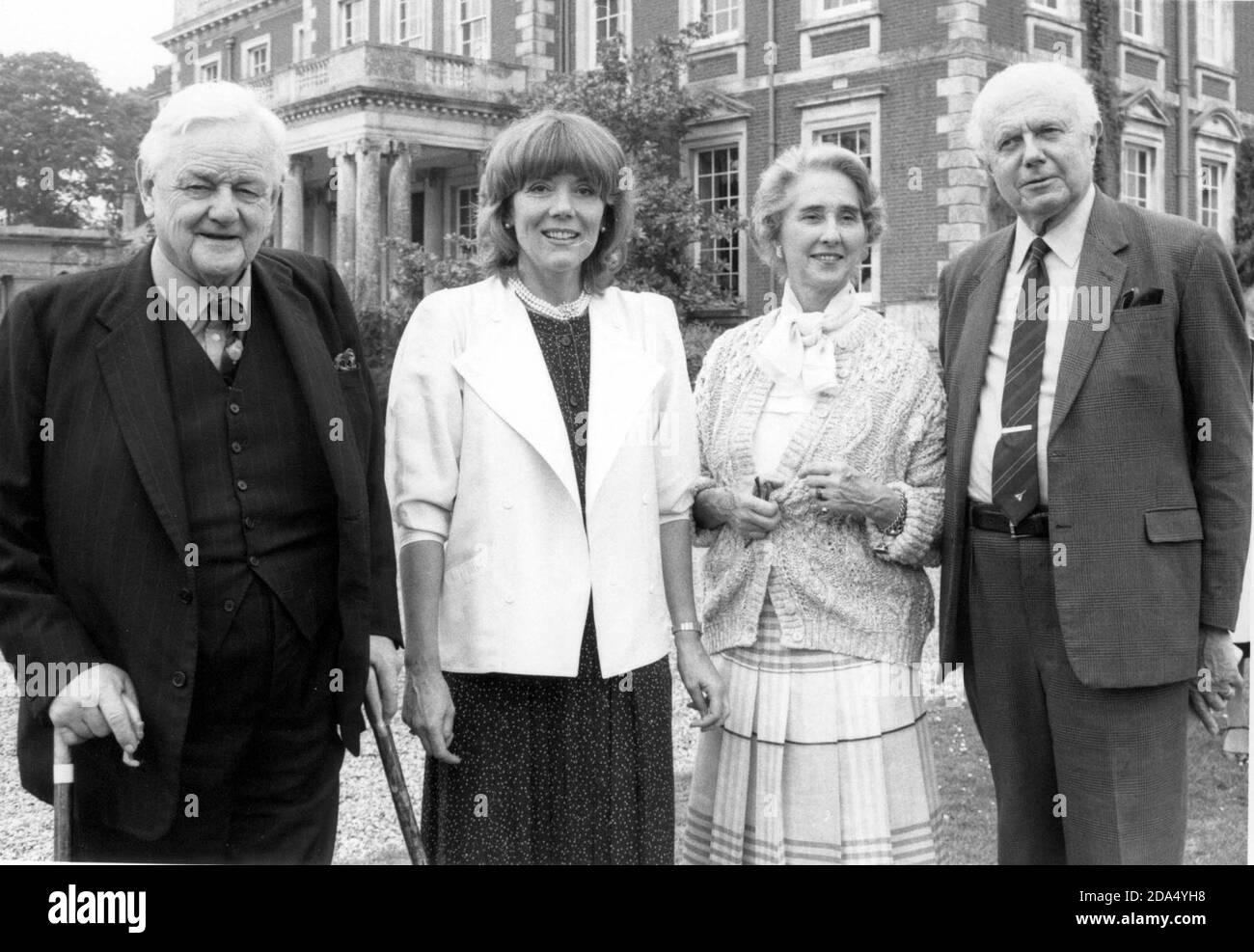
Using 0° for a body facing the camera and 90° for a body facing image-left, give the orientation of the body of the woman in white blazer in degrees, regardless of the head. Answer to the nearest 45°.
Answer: approximately 0°

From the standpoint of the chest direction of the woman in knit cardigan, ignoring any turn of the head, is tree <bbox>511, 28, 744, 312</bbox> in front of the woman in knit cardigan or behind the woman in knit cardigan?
behind

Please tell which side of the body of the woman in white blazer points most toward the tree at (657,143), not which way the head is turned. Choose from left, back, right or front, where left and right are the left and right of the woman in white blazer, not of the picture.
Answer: back

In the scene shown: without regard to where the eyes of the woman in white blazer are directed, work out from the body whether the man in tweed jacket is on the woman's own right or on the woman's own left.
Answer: on the woman's own left

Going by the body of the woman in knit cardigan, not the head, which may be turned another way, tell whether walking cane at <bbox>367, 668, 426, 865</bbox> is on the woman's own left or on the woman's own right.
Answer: on the woman's own right

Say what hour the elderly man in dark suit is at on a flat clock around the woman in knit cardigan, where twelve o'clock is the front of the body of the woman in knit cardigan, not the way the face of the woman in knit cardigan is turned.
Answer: The elderly man in dark suit is roughly at 2 o'clock from the woman in knit cardigan.

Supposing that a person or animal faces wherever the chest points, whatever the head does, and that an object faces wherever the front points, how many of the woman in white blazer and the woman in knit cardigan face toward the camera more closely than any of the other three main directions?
2

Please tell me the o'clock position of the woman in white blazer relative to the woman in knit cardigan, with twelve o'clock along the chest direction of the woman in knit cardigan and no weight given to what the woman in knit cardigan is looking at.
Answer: The woman in white blazer is roughly at 2 o'clock from the woman in knit cardigan.
